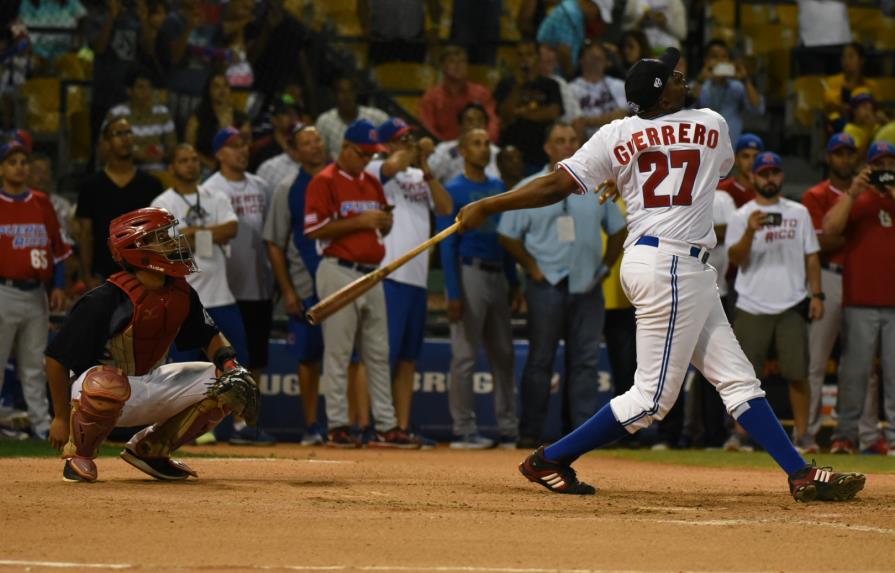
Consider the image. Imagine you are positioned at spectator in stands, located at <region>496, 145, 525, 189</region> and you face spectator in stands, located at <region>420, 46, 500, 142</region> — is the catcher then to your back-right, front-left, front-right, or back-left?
back-left

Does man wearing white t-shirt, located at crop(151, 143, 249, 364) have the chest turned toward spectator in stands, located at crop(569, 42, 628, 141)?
no

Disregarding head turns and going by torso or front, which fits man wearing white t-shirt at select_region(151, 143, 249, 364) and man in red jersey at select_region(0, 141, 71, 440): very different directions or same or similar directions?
same or similar directions

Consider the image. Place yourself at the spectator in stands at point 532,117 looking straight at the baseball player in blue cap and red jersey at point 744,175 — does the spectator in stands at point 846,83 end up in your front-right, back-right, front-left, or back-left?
front-left

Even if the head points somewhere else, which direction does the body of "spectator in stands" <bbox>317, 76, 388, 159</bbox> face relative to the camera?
toward the camera

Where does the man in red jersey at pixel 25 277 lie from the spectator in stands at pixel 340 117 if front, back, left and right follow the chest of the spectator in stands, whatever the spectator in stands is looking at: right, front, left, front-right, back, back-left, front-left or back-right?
front-right

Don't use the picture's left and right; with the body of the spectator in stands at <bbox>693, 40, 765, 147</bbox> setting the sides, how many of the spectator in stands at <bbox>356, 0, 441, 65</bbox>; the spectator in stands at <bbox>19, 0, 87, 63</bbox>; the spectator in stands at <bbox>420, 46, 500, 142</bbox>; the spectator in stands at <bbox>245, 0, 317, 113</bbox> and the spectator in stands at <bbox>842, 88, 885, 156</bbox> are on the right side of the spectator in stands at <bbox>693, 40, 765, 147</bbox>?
4

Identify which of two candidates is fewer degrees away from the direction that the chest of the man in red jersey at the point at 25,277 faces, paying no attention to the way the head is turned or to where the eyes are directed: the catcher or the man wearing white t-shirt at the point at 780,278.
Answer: the catcher

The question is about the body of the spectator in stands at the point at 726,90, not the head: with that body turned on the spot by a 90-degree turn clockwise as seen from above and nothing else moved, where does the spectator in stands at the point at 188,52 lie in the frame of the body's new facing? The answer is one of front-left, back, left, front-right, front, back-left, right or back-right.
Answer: front

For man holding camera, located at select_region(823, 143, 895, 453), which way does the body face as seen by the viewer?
toward the camera

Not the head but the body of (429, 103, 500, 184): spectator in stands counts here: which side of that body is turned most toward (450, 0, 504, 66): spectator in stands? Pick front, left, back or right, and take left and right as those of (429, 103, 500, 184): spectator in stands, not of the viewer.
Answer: back

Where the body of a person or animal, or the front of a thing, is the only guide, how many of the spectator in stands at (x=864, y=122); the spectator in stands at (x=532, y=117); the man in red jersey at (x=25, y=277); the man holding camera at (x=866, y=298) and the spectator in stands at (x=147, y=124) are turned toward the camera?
5

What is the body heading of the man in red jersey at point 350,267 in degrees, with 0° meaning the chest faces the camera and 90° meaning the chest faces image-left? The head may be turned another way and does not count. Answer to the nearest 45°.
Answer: approximately 315°

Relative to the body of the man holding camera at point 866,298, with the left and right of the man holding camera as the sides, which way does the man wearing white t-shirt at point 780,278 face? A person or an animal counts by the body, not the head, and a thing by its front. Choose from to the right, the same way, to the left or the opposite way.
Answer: the same way

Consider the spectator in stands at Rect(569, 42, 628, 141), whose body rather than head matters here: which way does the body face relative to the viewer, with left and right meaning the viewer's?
facing the viewer

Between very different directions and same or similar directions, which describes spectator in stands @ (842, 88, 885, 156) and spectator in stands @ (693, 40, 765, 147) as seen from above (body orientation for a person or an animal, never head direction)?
same or similar directions

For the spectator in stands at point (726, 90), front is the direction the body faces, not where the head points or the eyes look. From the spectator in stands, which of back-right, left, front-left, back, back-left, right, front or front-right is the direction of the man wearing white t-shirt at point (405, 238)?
front-right

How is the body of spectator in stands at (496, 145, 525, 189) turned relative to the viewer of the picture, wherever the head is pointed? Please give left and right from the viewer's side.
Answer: facing the viewer

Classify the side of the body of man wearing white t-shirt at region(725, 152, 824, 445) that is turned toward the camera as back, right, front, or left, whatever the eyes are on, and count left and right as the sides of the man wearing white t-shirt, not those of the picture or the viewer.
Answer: front

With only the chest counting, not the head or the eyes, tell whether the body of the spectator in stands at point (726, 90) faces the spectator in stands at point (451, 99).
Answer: no
